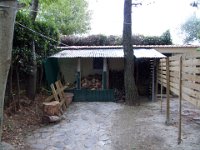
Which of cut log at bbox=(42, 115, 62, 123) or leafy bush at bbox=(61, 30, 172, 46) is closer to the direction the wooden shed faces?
the cut log

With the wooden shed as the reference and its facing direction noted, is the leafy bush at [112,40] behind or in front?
behind

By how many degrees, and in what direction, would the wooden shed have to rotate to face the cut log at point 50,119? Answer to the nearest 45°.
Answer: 0° — it already faces it

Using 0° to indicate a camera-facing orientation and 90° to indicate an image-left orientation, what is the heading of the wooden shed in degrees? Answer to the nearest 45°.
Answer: approximately 0°

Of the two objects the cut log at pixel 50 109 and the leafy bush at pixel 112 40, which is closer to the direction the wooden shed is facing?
the cut log

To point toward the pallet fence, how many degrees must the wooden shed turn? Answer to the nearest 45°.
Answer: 0° — it already faces it

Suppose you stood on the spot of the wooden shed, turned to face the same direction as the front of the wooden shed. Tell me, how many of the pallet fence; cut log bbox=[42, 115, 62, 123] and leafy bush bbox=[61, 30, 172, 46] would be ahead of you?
2
